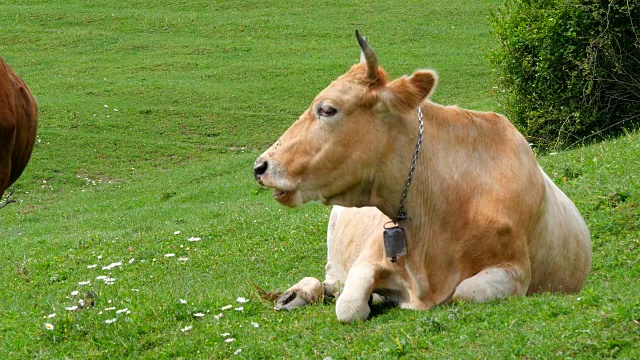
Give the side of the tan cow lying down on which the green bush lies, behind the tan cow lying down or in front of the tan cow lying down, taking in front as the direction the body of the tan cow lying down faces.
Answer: behind

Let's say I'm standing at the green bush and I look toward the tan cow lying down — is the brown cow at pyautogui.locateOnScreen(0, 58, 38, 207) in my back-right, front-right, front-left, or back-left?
front-right

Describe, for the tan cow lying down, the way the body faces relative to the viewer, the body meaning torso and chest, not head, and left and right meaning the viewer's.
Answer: facing the viewer and to the left of the viewer

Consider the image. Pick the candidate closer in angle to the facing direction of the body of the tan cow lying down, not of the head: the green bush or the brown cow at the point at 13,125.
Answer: the brown cow

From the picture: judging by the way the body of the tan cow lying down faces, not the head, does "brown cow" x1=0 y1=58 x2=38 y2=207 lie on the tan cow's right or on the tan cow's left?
on the tan cow's right
